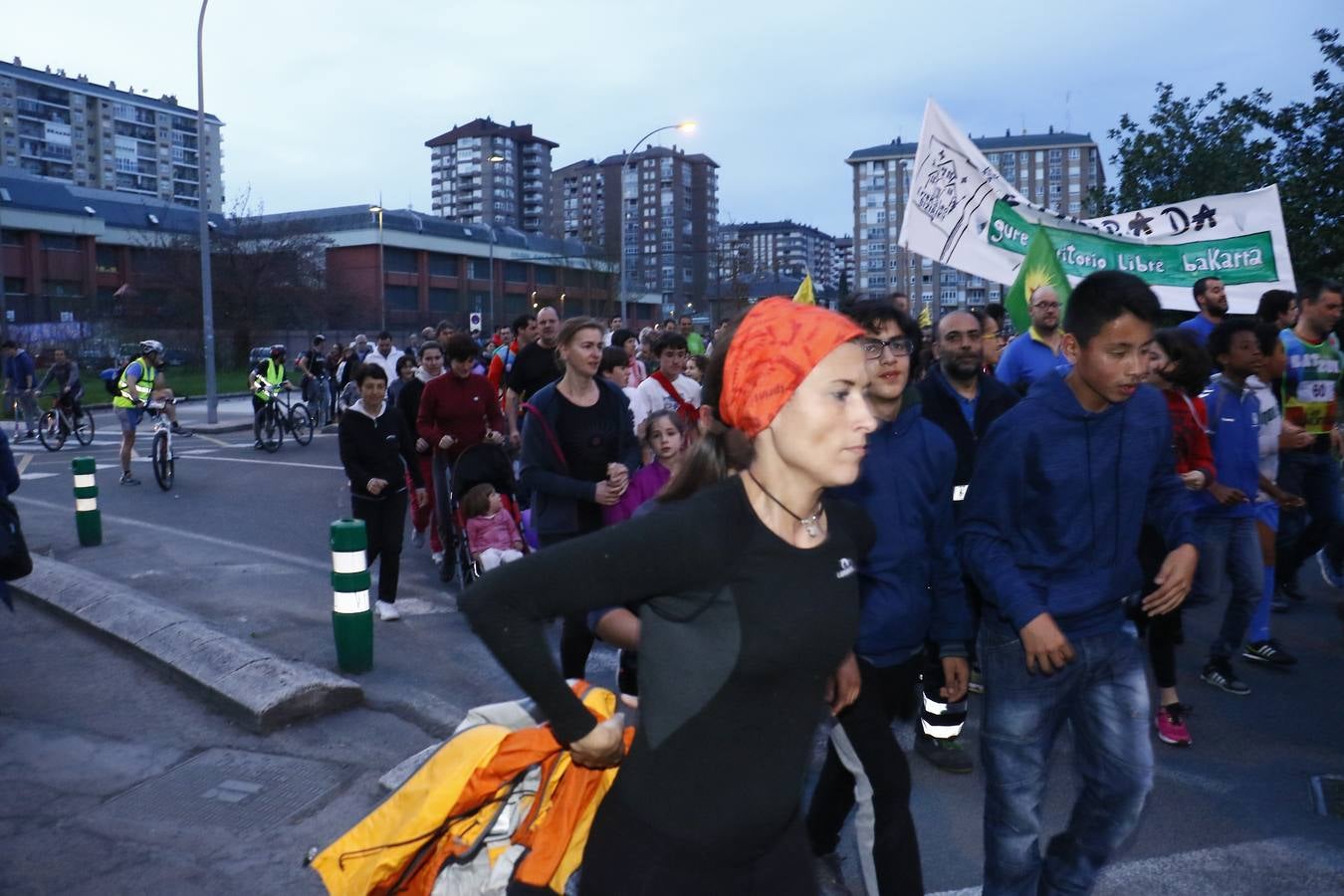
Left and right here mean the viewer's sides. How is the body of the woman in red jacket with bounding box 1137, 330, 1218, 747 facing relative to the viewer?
facing the viewer and to the left of the viewer

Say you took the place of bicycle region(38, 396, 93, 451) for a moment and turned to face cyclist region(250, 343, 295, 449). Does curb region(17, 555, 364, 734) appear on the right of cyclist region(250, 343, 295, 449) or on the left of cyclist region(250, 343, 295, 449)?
right

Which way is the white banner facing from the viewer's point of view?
toward the camera

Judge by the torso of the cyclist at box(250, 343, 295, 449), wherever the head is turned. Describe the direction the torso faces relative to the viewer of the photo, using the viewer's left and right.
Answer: facing the viewer and to the right of the viewer

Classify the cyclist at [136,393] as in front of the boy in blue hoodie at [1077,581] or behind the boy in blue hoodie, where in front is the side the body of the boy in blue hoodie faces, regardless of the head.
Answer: behind

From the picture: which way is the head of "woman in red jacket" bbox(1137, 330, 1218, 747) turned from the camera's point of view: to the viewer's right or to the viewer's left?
to the viewer's left

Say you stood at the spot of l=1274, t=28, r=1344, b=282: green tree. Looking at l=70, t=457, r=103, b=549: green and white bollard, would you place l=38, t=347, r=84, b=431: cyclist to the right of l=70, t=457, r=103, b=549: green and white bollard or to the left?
right

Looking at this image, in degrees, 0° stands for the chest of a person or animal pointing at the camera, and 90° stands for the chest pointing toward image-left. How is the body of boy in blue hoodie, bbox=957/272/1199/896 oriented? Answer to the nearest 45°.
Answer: approximately 315°

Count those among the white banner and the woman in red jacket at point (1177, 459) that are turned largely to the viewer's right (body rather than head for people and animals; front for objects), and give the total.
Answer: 0

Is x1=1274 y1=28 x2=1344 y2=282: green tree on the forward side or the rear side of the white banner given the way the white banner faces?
on the rear side

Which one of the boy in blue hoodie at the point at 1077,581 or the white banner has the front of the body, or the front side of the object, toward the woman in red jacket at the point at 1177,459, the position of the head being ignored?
the white banner
